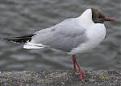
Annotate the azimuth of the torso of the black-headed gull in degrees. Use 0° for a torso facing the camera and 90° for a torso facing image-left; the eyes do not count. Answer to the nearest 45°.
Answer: approximately 270°
